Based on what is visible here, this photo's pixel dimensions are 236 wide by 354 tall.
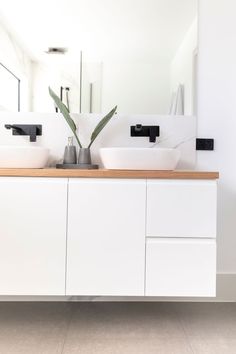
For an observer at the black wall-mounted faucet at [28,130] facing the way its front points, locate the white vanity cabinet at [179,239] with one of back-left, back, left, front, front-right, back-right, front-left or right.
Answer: front-left

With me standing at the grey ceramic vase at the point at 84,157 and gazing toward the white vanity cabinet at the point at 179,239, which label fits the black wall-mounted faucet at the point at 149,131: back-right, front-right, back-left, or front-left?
front-left

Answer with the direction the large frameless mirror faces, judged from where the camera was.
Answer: facing the viewer

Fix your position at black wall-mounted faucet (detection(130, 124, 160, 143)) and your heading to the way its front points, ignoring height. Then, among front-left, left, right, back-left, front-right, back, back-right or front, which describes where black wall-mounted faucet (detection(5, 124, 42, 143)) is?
right

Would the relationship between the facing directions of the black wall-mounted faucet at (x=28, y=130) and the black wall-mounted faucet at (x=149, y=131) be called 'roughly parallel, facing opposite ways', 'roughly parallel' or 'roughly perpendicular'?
roughly parallel

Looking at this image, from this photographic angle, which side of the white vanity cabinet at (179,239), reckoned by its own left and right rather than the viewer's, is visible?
front

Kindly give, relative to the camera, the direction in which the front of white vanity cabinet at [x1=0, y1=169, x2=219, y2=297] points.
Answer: facing the viewer

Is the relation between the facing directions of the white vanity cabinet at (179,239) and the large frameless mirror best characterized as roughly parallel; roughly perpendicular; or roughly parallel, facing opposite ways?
roughly parallel

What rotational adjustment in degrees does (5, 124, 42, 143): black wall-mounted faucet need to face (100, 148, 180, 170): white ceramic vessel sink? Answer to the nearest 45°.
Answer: approximately 45° to its left

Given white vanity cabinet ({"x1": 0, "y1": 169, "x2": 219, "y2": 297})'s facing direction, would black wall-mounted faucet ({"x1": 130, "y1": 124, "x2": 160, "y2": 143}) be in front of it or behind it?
behind

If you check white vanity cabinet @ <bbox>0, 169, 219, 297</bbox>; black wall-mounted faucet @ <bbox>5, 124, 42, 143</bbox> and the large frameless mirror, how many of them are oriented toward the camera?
3

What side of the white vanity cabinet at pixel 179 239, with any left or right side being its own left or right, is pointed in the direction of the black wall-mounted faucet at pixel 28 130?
right

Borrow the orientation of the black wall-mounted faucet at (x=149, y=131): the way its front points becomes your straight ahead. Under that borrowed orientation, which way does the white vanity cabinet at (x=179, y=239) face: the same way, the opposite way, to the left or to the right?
the same way

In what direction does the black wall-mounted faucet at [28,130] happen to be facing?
toward the camera

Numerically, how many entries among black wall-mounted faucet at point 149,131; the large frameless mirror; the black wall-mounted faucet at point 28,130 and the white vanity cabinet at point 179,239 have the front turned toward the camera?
4
